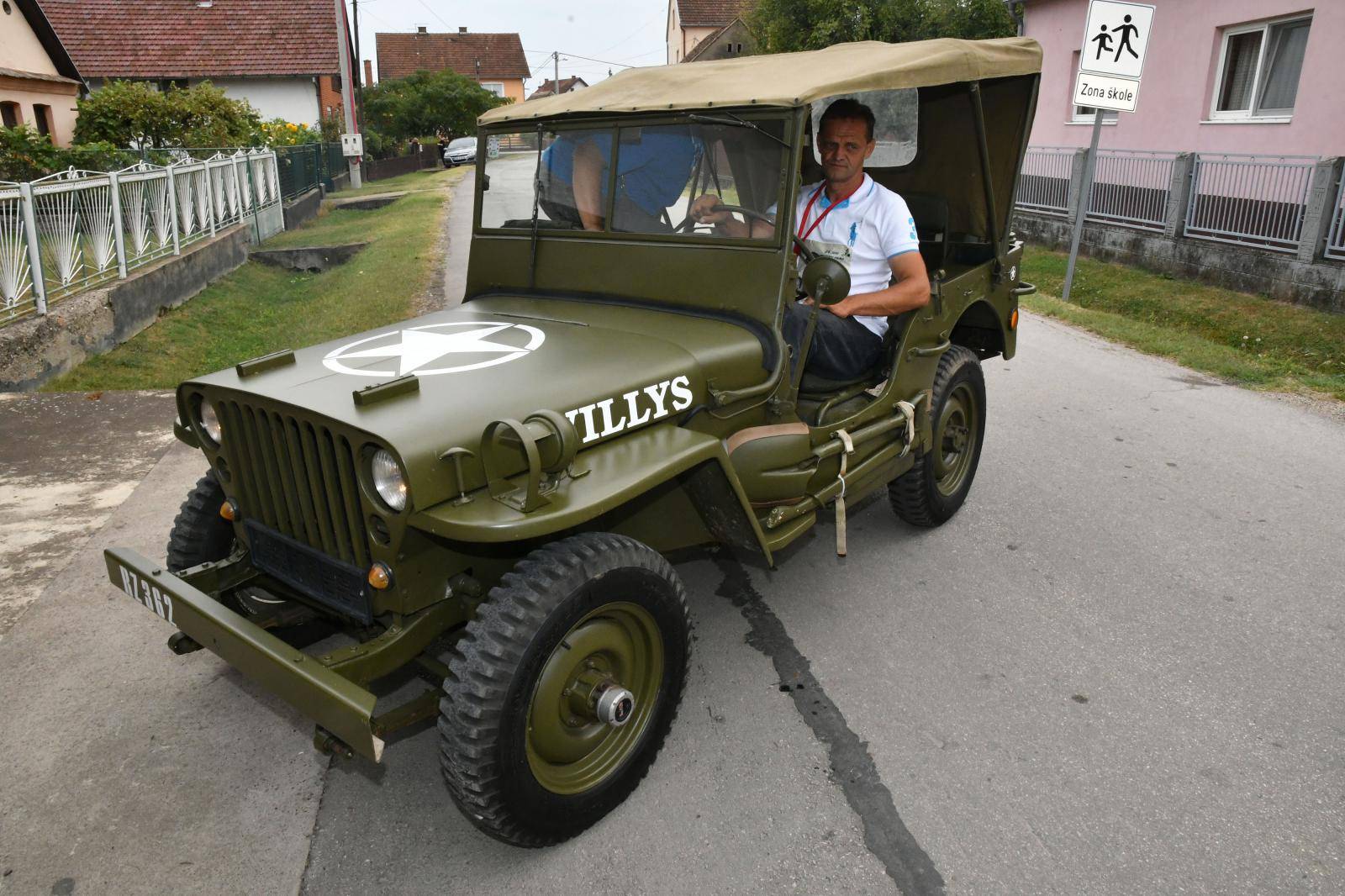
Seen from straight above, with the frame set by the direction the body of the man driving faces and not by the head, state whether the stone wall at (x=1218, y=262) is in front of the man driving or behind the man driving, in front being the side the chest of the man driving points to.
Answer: behind

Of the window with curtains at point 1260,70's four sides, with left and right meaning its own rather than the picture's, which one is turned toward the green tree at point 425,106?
right

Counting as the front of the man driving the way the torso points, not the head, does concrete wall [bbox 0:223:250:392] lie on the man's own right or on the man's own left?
on the man's own right

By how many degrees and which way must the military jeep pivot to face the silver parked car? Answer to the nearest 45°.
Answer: approximately 135° to its right

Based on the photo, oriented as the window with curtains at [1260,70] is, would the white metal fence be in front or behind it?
in front

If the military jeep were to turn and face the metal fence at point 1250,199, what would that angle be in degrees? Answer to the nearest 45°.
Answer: approximately 180°

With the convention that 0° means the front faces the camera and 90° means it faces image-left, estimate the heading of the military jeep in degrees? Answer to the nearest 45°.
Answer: approximately 45°

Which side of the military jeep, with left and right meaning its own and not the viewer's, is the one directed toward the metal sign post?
back

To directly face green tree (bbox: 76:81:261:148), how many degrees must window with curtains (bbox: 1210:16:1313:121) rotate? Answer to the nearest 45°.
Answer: approximately 45° to its right

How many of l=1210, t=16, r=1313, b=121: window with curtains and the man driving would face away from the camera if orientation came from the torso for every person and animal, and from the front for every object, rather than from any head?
0

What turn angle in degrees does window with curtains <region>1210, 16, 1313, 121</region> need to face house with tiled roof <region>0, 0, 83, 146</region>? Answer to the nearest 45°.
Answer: approximately 45° to its right

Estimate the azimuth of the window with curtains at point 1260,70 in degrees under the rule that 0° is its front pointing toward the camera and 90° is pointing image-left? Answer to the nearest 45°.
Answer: approximately 45°

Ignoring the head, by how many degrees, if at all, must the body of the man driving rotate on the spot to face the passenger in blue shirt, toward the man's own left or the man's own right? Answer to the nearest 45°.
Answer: approximately 45° to the man's own right

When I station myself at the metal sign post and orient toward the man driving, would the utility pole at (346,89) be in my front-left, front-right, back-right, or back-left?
back-right
